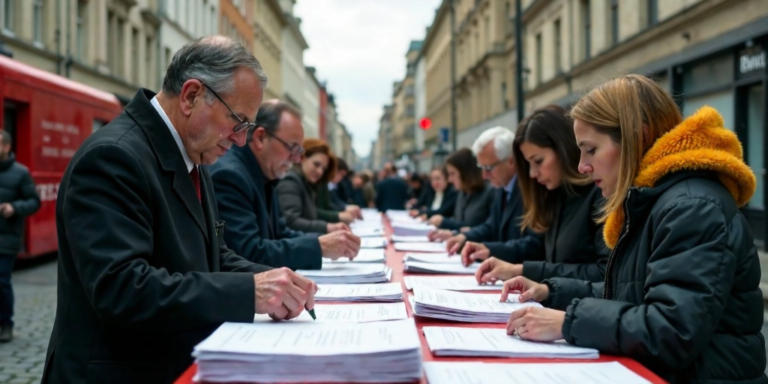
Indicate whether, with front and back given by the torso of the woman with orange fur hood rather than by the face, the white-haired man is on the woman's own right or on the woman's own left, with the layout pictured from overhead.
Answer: on the woman's own right

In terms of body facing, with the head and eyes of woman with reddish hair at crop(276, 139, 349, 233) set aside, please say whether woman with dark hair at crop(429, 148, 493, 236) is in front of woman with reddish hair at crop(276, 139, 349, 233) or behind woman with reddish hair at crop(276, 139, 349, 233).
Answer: in front

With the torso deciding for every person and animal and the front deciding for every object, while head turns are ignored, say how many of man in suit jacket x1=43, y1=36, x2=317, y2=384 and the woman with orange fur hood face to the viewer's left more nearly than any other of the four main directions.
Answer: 1

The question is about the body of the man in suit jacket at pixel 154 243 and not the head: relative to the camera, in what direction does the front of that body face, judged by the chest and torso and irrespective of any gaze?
to the viewer's right

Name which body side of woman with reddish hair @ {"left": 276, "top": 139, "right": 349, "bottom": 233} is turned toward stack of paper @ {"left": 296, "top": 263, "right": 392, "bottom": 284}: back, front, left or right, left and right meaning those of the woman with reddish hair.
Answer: right

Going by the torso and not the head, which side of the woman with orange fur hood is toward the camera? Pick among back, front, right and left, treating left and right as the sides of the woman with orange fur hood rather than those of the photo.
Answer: left

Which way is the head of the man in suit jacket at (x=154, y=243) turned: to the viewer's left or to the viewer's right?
to the viewer's right

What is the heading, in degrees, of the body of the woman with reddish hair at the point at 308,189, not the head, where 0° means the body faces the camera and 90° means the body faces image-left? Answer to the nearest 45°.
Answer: approximately 270°

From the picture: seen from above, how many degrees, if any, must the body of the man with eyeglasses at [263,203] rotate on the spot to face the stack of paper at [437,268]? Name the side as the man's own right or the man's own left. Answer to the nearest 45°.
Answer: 0° — they already face it

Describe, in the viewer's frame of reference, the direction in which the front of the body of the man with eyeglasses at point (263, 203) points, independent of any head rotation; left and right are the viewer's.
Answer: facing to the right of the viewer

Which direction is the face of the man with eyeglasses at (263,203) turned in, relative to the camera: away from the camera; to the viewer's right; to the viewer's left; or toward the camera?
to the viewer's right
